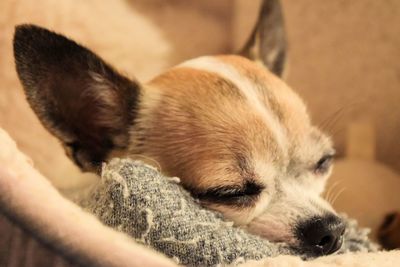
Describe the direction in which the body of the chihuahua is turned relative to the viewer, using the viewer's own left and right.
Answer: facing the viewer and to the right of the viewer
